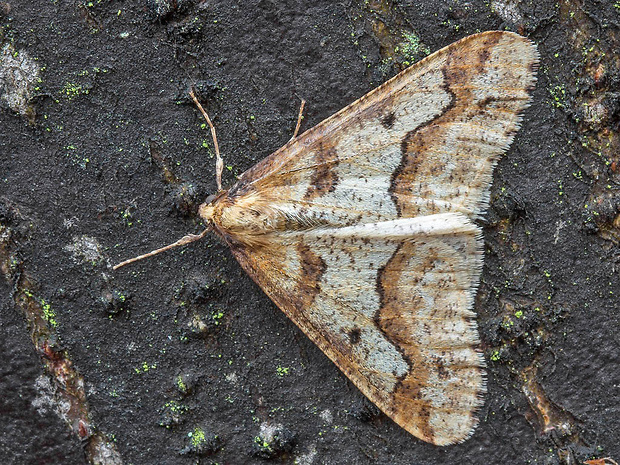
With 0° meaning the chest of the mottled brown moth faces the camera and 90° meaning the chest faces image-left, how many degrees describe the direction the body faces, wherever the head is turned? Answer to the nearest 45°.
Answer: approximately 90°
